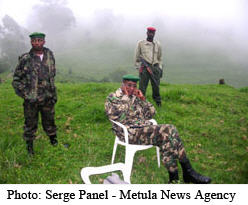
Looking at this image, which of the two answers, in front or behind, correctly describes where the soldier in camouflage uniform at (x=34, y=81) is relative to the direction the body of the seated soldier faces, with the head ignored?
behind

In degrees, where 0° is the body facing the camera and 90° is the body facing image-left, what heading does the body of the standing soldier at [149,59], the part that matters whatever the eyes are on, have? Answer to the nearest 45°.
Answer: approximately 0°

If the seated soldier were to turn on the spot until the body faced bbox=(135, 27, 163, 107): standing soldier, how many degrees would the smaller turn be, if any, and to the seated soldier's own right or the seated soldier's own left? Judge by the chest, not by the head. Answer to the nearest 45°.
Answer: approximately 135° to the seated soldier's own left

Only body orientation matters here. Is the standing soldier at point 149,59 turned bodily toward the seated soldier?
yes
